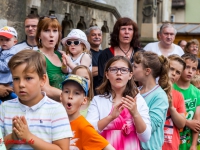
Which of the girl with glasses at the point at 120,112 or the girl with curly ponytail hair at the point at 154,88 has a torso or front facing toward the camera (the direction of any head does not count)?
the girl with glasses

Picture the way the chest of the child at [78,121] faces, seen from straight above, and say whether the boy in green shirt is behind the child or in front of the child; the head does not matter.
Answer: behind

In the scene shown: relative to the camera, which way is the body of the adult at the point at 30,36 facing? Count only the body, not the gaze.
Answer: toward the camera

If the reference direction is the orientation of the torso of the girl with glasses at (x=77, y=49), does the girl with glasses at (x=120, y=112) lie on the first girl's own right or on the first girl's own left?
on the first girl's own left

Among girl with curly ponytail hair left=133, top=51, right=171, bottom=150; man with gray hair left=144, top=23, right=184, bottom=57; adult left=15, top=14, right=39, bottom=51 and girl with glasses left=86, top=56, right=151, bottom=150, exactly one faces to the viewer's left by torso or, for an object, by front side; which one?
the girl with curly ponytail hair

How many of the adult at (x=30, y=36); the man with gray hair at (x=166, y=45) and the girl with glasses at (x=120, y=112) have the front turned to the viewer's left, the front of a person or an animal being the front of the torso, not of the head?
0

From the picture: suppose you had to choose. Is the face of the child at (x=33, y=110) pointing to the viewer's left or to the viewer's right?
to the viewer's left

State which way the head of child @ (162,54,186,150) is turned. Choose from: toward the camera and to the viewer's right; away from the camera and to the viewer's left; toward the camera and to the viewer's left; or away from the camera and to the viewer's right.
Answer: toward the camera and to the viewer's left

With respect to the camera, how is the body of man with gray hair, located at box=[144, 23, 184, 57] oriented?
toward the camera

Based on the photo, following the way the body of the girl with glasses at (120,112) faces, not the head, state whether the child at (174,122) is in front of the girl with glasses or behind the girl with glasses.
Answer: behind

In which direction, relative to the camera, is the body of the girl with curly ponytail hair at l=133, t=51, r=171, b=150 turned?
to the viewer's left

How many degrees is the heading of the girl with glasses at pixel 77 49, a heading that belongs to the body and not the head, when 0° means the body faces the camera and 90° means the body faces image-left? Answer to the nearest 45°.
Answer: approximately 45°

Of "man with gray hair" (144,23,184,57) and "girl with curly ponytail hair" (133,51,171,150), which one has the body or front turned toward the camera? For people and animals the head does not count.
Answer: the man with gray hair

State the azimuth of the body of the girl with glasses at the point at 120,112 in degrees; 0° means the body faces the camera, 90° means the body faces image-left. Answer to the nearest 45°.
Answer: approximately 0°

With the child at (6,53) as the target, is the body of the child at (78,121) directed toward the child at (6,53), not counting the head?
no

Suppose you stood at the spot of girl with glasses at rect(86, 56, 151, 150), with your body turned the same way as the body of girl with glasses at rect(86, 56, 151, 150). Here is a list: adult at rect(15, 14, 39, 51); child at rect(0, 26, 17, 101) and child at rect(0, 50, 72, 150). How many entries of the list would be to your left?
0
